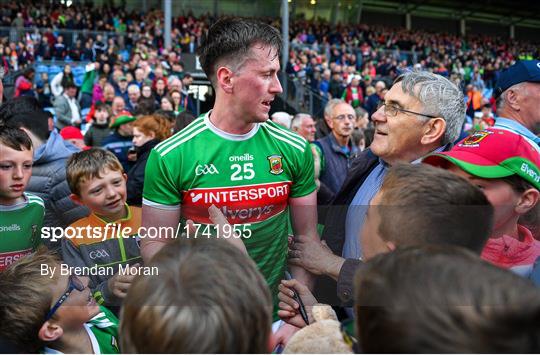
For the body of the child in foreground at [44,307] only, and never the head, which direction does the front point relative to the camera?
to the viewer's right

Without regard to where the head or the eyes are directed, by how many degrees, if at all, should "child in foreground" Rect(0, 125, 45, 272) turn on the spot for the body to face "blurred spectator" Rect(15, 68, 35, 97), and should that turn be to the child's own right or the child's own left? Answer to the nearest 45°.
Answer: approximately 135° to the child's own left

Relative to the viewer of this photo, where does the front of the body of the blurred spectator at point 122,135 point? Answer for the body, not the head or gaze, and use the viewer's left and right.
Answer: facing to the right of the viewer

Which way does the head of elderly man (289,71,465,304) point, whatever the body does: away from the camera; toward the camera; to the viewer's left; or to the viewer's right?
to the viewer's left

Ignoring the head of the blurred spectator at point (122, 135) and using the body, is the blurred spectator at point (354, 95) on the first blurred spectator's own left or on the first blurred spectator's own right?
on the first blurred spectator's own left

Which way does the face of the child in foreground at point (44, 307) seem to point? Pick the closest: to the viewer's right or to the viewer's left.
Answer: to the viewer's right
